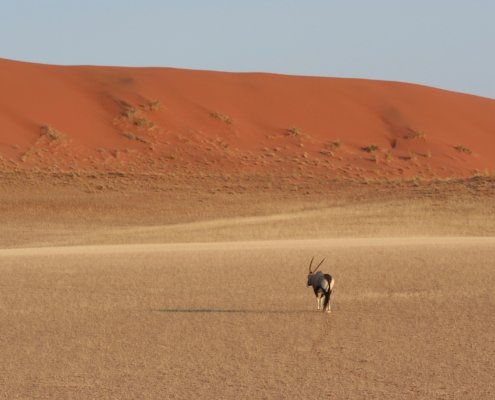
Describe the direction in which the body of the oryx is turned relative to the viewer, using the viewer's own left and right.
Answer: facing away from the viewer and to the left of the viewer
